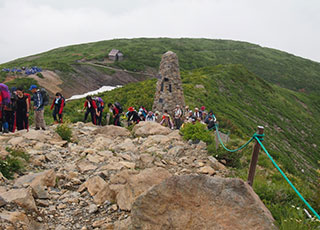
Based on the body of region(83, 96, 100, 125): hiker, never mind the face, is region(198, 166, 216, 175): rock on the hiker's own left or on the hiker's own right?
on the hiker's own left

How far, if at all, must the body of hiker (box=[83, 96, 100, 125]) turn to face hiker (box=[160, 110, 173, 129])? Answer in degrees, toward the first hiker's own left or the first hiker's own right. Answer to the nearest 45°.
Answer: approximately 135° to the first hiker's own left

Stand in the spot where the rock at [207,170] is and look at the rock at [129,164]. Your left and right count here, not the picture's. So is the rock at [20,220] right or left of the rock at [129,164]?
left

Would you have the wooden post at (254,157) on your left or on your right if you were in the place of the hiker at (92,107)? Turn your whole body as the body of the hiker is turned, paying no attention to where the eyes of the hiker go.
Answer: on your left

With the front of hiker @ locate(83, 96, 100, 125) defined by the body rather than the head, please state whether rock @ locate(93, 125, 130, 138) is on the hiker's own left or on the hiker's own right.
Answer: on the hiker's own left

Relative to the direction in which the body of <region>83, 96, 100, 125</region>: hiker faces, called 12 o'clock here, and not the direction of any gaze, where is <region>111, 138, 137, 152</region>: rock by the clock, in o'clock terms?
The rock is roughly at 10 o'clock from the hiker.

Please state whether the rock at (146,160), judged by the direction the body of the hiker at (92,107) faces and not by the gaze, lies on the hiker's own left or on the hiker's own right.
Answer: on the hiker's own left

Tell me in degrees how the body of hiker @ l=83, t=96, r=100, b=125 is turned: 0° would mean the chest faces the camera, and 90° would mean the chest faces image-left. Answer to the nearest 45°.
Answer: approximately 45°

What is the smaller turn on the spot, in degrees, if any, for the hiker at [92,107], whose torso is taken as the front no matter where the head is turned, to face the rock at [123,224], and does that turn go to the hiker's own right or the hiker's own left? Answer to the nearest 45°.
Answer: approximately 45° to the hiker's own left

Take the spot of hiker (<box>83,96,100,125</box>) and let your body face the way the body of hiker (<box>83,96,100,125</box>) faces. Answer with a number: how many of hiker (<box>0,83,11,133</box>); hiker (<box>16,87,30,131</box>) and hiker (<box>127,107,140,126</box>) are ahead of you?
2

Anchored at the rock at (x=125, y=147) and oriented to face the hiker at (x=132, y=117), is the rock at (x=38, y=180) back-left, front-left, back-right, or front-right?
back-left
